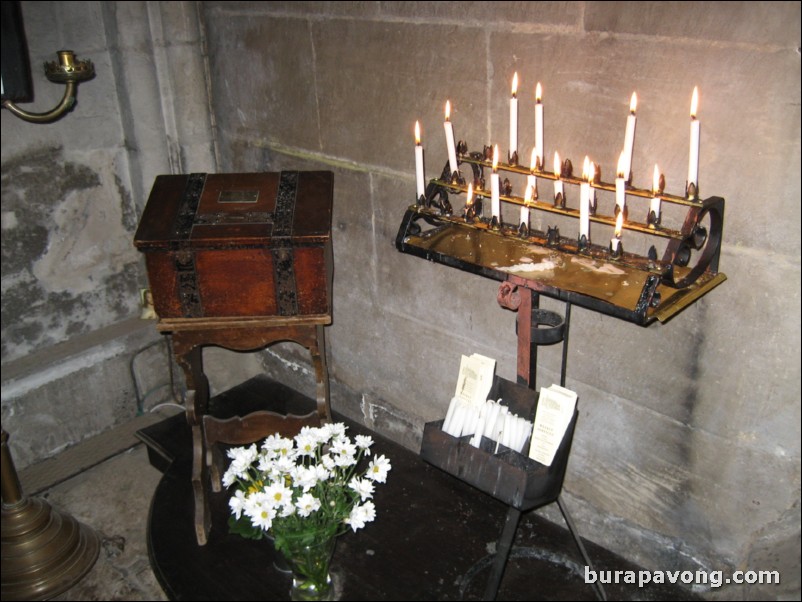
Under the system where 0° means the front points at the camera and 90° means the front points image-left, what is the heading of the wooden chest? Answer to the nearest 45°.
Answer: approximately 0°

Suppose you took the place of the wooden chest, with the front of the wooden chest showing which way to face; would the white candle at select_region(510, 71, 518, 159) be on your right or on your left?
on your left

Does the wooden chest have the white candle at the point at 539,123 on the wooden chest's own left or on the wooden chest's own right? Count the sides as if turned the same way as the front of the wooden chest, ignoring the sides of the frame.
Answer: on the wooden chest's own left

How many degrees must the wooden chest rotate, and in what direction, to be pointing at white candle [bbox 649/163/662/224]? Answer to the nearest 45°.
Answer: approximately 45° to its left

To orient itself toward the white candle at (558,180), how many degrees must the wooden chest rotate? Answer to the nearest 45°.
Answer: approximately 45° to its left

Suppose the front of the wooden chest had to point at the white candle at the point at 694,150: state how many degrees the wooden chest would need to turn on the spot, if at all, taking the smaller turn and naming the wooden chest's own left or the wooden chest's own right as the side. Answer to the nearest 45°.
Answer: approximately 45° to the wooden chest's own left
